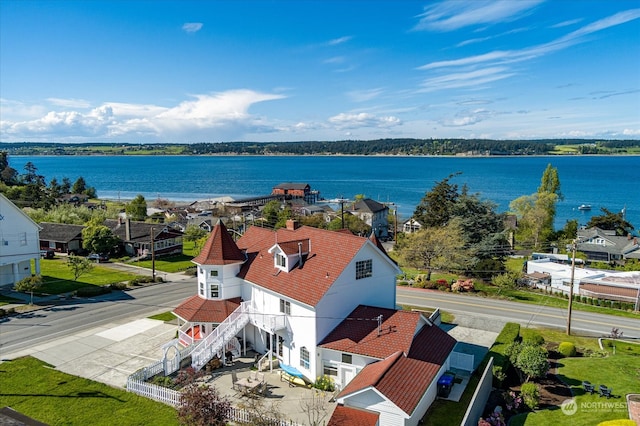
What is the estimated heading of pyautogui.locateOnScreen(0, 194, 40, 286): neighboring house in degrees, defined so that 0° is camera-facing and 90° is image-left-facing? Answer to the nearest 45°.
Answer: approximately 315°

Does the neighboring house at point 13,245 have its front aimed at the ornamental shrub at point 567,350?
yes

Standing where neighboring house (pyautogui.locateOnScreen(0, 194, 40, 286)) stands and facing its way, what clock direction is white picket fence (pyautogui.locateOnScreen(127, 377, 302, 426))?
The white picket fence is roughly at 1 o'clock from the neighboring house.

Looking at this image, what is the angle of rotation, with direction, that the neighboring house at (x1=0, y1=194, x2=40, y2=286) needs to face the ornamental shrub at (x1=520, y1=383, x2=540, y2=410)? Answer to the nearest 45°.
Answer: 0° — it already faces it

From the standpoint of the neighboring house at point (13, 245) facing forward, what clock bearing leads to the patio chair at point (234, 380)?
The patio chair is roughly at 1 o'clock from the neighboring house.
